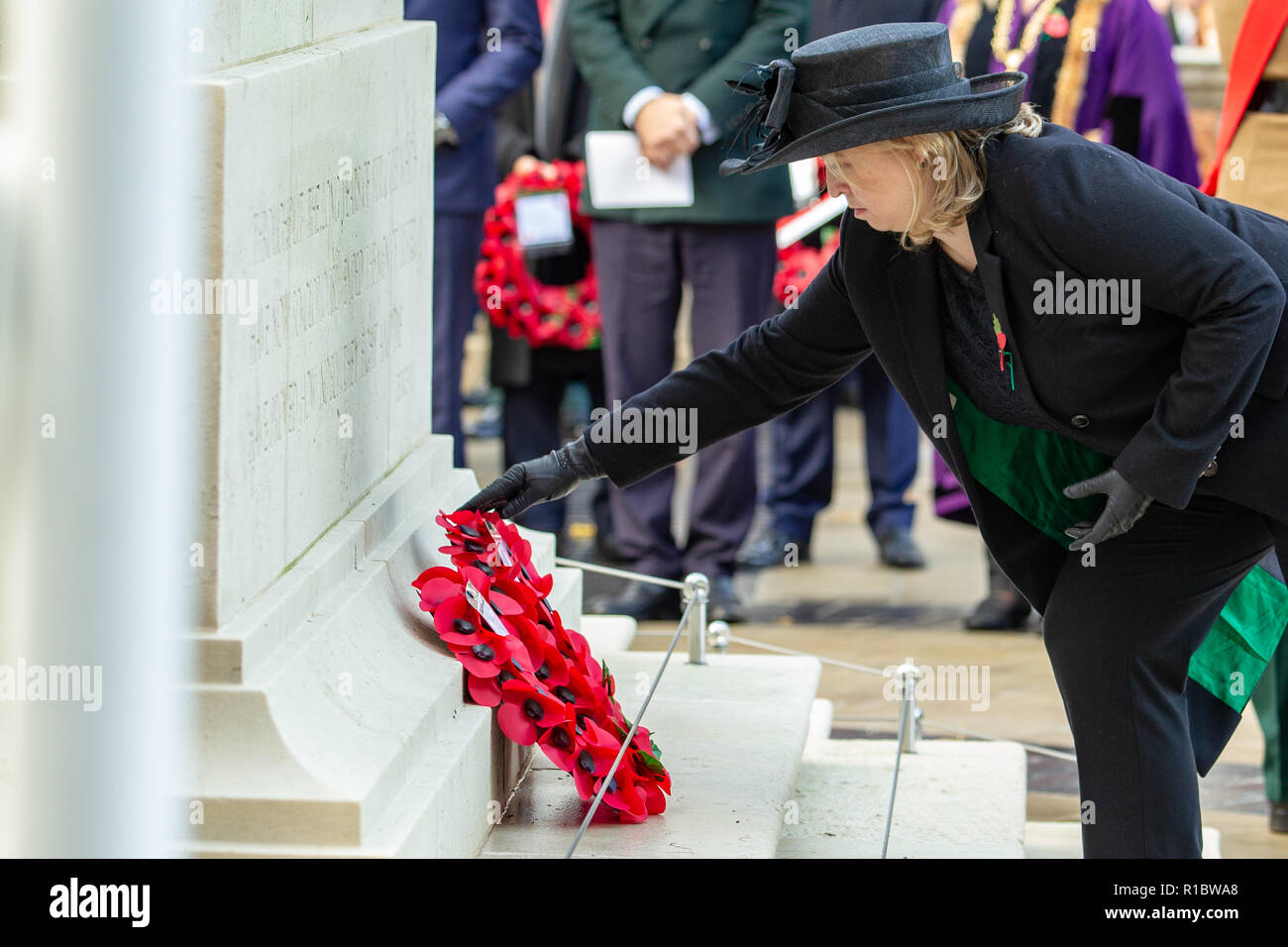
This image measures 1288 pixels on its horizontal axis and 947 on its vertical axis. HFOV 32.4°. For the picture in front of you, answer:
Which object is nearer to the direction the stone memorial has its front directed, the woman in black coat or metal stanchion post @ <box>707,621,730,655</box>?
the woman in black coat

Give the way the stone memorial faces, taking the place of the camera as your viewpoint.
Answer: facing the viewer and to the right of the viewer

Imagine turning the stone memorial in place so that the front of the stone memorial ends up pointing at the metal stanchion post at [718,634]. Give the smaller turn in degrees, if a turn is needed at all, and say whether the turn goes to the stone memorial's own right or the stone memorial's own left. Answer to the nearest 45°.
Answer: approximately 90° to the stone memorial's own left

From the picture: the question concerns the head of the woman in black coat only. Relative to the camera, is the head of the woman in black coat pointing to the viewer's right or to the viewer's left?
to the viewer's left

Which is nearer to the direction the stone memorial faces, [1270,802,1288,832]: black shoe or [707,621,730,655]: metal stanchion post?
the black shoe

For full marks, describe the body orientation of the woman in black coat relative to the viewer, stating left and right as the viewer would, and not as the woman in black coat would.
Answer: facing the viewer and to the left of the viewer

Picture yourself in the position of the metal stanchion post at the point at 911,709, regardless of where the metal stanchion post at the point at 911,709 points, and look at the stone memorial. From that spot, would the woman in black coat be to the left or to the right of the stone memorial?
left

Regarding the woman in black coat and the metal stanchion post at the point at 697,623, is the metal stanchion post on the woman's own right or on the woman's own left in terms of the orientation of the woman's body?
on the woman's own right

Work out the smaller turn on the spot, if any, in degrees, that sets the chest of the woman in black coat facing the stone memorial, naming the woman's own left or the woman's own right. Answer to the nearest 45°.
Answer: approximately 45° to the woman's own right

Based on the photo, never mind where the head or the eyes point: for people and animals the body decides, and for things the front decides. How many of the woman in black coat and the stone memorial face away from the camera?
0
